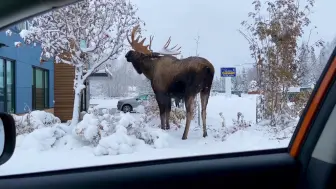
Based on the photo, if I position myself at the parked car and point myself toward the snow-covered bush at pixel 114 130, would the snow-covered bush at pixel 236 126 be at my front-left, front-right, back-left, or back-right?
front-left

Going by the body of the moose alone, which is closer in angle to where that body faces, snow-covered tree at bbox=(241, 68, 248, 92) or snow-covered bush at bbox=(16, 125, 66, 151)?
the snow-covered bush

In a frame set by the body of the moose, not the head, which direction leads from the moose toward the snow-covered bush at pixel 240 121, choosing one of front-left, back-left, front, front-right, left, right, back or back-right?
back

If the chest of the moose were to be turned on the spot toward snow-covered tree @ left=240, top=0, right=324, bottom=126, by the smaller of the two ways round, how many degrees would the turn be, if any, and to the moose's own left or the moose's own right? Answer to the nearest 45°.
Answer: approximately 135° to the moose's own right

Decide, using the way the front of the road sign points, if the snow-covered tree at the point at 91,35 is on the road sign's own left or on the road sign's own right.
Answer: on the road sign's own right

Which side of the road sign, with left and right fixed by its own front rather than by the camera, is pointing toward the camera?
front

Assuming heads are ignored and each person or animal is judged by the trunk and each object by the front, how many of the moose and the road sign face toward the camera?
1

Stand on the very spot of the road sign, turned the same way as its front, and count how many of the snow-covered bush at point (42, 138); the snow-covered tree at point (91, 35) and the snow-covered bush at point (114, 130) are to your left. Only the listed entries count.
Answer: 0

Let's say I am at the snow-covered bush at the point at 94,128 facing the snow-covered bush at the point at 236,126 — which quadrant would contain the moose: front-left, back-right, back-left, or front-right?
front-left

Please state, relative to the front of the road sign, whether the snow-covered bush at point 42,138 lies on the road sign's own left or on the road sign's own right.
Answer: on the road sign's own right

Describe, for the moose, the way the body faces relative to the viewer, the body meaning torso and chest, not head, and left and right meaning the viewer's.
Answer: facing away from the viewer and to the left of the viewer

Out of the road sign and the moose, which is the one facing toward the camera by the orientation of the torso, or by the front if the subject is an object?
the road sign
